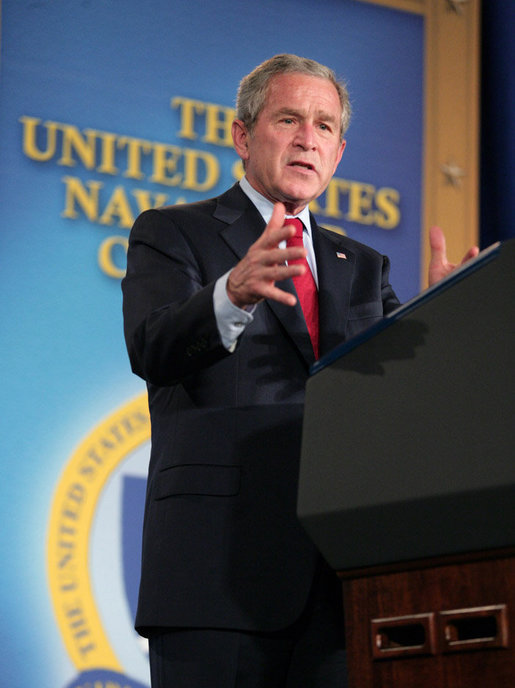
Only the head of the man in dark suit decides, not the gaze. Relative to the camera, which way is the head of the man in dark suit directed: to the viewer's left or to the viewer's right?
to the viewer's right
